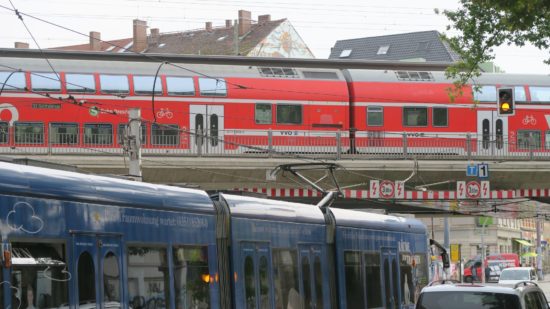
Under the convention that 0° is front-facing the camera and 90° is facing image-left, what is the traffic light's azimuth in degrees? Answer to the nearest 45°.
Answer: approximately 0°

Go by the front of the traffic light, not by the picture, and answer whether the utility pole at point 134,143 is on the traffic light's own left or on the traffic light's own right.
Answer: on the traffic light's own right

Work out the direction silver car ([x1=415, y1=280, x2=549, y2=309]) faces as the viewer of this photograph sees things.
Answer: facing away from the viewer and to the right of the viewer

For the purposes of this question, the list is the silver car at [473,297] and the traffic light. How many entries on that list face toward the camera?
1

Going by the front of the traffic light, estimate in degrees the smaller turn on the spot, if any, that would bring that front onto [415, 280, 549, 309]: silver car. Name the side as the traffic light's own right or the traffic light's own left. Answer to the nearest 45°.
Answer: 0° — it already faces it

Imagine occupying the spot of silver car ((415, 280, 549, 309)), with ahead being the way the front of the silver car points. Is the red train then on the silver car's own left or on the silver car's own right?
on the silver car's own left

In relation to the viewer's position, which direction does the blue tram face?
facing away from the viewer and to the right of the viewer
